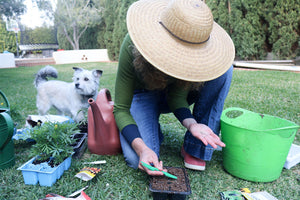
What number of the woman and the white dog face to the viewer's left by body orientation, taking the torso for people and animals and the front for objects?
0

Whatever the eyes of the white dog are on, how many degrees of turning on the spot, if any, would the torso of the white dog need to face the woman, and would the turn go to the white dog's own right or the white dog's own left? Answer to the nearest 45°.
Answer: approximately 45° to the white dog's own right

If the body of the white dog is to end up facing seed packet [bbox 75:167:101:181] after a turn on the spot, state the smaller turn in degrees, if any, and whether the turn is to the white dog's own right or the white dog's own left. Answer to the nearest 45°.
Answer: approximately 45° to the white dog's own right

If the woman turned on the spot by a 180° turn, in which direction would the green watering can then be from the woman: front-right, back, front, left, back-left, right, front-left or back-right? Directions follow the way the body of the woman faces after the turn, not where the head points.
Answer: left

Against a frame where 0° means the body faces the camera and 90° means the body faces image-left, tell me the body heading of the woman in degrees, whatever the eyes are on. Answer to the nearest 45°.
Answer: approximately 0°

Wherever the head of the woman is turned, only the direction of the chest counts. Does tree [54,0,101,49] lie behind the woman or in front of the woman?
behind
